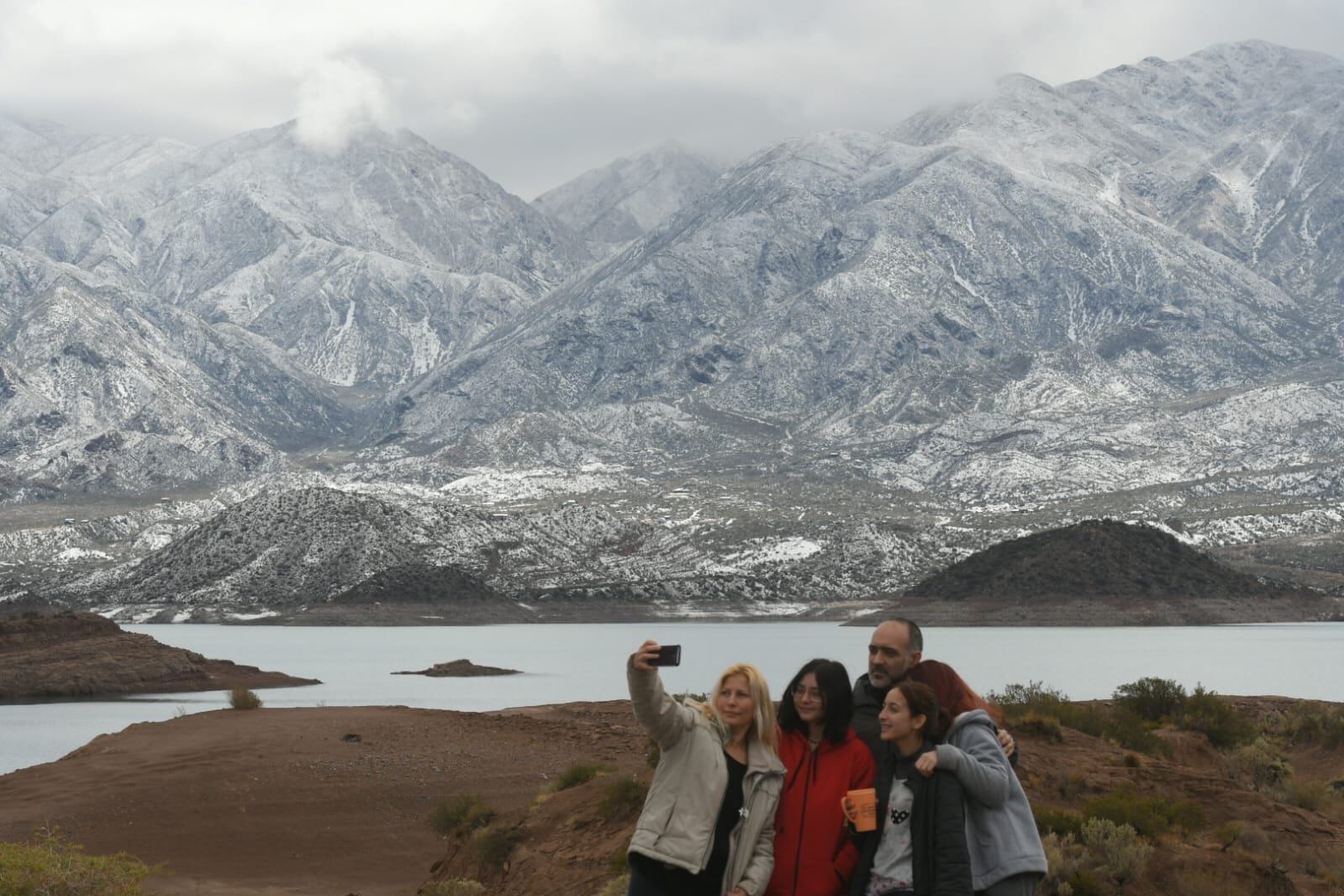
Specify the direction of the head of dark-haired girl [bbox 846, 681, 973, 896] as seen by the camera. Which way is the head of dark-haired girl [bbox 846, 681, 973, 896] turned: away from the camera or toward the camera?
toward the camera

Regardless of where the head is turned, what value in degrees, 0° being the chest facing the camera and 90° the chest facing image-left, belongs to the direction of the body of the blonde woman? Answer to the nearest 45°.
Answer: approximately 0°

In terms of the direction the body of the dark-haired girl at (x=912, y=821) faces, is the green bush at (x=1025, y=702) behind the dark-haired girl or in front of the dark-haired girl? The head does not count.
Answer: behind

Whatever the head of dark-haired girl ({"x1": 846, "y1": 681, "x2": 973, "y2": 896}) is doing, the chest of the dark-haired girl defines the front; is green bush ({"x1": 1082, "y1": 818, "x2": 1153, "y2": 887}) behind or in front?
behind

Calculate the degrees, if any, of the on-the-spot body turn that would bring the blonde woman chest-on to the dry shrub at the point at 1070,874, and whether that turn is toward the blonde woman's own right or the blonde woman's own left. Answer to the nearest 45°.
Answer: approximately 135° to the blonde woman's own left

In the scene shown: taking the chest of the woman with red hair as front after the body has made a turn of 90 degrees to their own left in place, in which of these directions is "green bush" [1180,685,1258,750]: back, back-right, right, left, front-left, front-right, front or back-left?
back

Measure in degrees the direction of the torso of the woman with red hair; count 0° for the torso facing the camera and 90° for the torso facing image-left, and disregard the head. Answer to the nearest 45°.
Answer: approximately 90°

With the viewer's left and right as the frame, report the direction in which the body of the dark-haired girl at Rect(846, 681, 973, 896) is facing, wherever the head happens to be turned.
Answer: facing the viewer and to the left of the viewer

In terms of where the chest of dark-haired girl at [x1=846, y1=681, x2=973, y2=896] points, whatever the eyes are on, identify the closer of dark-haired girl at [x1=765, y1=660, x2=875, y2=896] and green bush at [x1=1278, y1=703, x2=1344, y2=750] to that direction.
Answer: the dark-haired girl

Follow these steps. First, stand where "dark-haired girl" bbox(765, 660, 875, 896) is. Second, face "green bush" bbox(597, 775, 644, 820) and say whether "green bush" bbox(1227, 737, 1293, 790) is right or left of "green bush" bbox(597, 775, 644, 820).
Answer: right

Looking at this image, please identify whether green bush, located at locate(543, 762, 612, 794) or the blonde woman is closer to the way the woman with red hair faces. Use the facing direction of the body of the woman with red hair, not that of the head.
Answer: the blonde woman

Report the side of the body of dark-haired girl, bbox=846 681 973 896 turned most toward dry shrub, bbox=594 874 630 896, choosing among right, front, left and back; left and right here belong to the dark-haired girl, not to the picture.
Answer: right

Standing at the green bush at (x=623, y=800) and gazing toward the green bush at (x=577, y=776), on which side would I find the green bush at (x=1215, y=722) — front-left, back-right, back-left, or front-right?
front-right

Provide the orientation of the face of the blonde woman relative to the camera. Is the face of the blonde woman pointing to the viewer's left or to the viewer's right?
to the viewer's left
